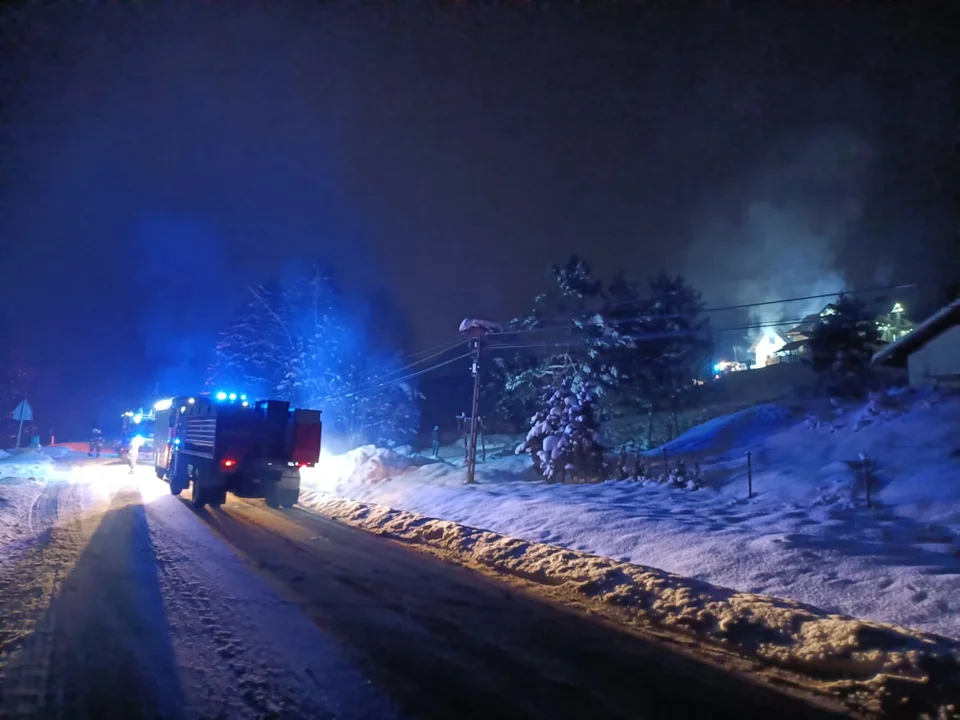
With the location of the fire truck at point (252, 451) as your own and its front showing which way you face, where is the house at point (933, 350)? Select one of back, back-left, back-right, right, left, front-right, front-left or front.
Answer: back-right

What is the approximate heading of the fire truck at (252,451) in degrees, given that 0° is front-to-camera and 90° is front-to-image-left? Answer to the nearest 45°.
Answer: approximately 135°

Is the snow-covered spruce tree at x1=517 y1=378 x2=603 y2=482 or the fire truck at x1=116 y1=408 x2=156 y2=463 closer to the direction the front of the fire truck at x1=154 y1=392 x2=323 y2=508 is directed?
the fire truck

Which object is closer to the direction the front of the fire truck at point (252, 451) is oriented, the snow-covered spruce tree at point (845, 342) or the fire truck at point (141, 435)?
the fire truck

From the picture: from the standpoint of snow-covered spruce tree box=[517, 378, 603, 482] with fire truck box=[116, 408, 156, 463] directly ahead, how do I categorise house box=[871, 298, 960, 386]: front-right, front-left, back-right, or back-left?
back-right

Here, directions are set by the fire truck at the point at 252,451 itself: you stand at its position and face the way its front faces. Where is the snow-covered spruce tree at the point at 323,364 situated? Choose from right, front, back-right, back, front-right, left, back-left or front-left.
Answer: front-right

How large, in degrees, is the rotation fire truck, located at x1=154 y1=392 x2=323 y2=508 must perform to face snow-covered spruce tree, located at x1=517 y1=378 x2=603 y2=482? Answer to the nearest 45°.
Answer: approximately 135° to its right

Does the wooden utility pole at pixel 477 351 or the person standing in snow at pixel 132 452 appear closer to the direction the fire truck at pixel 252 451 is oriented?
the person standing in snow
